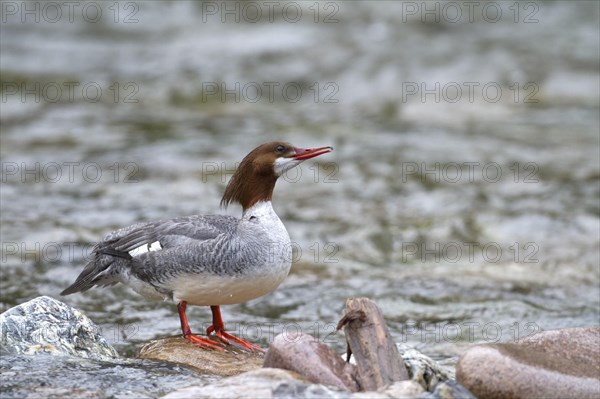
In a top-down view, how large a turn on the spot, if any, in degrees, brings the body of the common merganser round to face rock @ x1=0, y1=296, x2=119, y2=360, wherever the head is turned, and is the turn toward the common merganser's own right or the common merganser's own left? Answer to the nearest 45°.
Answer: approximately 180°

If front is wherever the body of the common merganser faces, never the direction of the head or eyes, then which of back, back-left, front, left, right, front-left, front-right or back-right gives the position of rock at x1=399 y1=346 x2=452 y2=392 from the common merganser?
front-right

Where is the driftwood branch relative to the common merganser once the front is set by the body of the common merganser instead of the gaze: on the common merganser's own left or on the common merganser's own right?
on the common merganser's own right

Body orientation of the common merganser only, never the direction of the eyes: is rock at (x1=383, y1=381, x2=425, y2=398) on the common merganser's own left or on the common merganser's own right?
on the common merganser's own right

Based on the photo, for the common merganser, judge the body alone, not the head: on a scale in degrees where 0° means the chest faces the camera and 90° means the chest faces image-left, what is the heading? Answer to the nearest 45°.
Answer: approximately 270°
